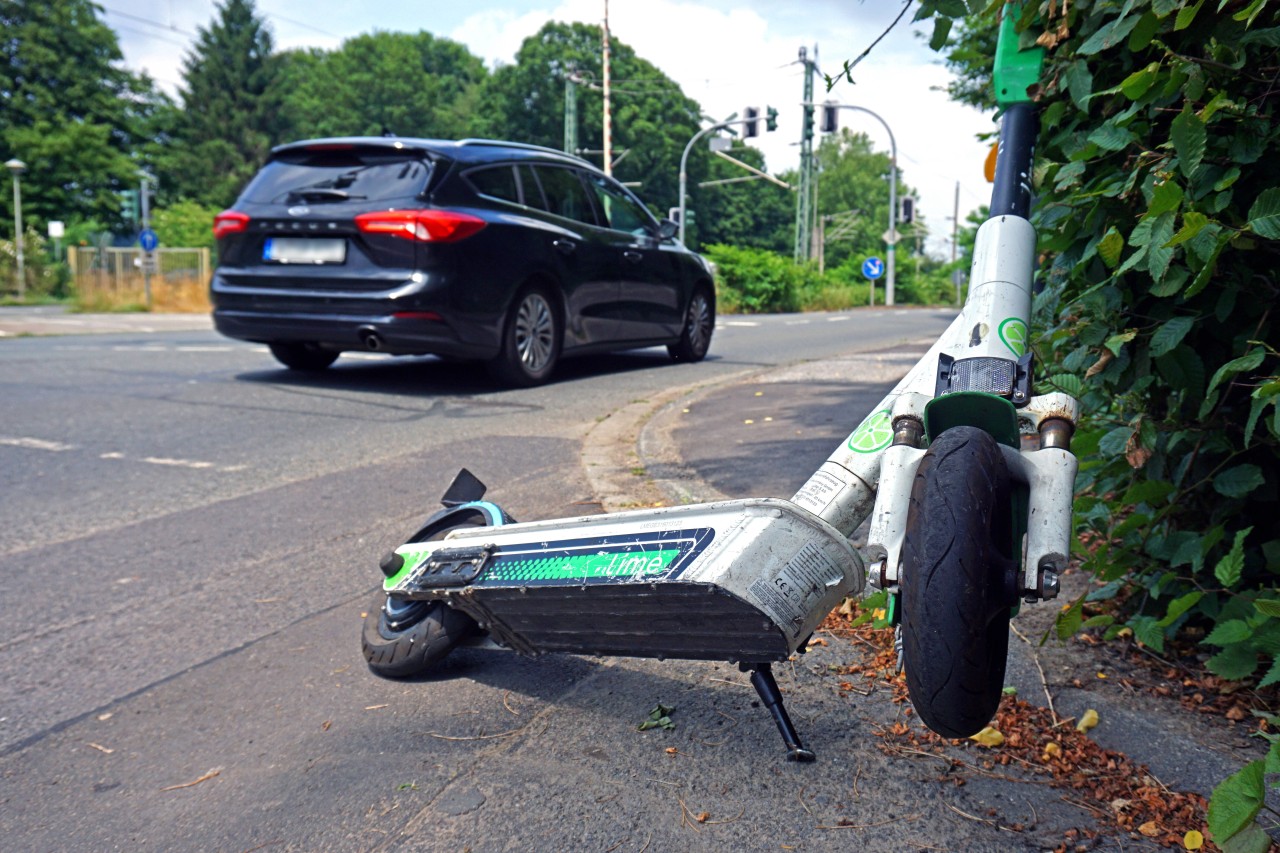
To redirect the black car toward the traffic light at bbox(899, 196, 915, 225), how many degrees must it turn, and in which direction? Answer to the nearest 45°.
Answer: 0° — it already faces it

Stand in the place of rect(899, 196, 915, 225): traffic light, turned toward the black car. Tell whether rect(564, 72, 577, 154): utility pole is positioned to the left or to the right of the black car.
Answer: right

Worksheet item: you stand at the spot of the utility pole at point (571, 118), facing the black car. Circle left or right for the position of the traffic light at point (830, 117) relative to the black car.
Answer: left

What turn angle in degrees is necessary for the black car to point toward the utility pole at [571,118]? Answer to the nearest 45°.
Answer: approximately 45° to its left

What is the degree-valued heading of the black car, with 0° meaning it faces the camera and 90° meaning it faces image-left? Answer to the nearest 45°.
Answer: approximately 225°

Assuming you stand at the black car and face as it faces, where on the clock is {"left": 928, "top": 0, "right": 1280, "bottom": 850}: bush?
The bush is roughly at 4 o'clock from the black car.

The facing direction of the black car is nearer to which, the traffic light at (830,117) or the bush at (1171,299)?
the traffic light

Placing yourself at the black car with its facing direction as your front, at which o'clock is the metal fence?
The metal fence is roughly at 10 o'clock from the black car.
